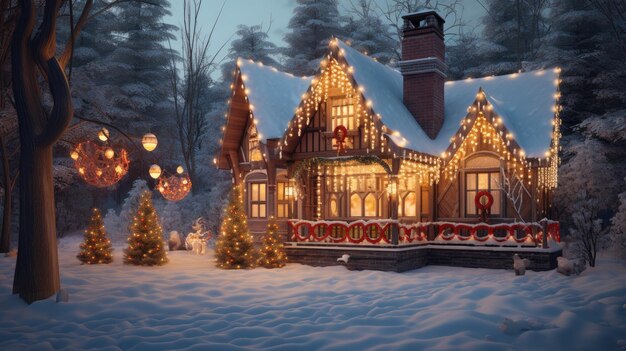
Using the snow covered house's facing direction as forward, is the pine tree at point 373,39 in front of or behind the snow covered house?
behind

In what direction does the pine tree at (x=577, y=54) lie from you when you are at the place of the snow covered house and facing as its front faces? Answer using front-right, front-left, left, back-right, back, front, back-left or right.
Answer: back-left

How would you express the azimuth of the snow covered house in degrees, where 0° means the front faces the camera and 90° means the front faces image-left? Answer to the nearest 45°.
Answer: approximately 0°

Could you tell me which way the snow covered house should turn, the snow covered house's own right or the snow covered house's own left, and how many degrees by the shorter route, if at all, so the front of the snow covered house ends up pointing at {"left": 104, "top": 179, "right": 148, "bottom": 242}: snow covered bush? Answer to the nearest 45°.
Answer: approximately 135° to the snow covered house's own right

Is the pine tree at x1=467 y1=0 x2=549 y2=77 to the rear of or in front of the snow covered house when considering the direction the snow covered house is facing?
to the rear

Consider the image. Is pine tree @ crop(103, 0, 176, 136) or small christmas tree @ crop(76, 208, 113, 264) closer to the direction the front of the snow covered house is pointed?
the small christmas tree

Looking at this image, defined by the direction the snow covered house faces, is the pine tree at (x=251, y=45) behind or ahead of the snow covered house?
behind

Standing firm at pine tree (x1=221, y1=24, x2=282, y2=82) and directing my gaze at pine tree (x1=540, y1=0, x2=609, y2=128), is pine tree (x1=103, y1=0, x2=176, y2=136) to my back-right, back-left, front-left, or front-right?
back-right

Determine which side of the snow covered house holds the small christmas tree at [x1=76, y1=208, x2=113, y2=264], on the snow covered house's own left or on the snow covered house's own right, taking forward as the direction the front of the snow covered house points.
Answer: on the snow covered house's own right

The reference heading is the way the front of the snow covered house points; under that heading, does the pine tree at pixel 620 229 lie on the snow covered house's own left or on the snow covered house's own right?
on the snow covered house's own left

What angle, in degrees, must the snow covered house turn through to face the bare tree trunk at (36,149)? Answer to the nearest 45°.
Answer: approximately 45° to its right

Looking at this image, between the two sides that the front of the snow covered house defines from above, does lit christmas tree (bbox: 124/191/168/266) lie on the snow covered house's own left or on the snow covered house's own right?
on the snow covered house's own right

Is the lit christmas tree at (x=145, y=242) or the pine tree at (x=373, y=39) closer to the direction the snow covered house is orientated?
the lit christmas tree

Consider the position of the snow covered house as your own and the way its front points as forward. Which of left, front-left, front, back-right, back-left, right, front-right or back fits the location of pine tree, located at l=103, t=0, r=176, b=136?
back-right
